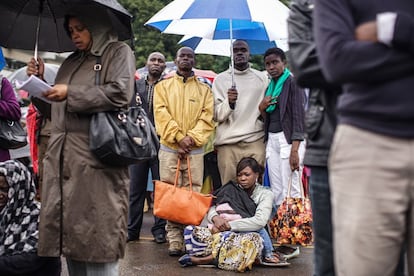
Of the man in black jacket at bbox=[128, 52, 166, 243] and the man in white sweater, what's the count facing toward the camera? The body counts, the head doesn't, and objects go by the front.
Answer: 2

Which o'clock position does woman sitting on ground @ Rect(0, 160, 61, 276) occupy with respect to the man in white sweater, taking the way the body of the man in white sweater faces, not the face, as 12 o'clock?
The woman sitting on ground is roughly at 1 o'clock from the man in white sweater.

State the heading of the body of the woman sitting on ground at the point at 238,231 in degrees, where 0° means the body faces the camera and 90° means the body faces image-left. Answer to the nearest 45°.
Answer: approximately 45°

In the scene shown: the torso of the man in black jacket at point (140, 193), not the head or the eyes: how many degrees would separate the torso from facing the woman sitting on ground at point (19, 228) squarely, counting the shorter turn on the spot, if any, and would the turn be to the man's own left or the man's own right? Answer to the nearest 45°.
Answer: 0° — they already face them
